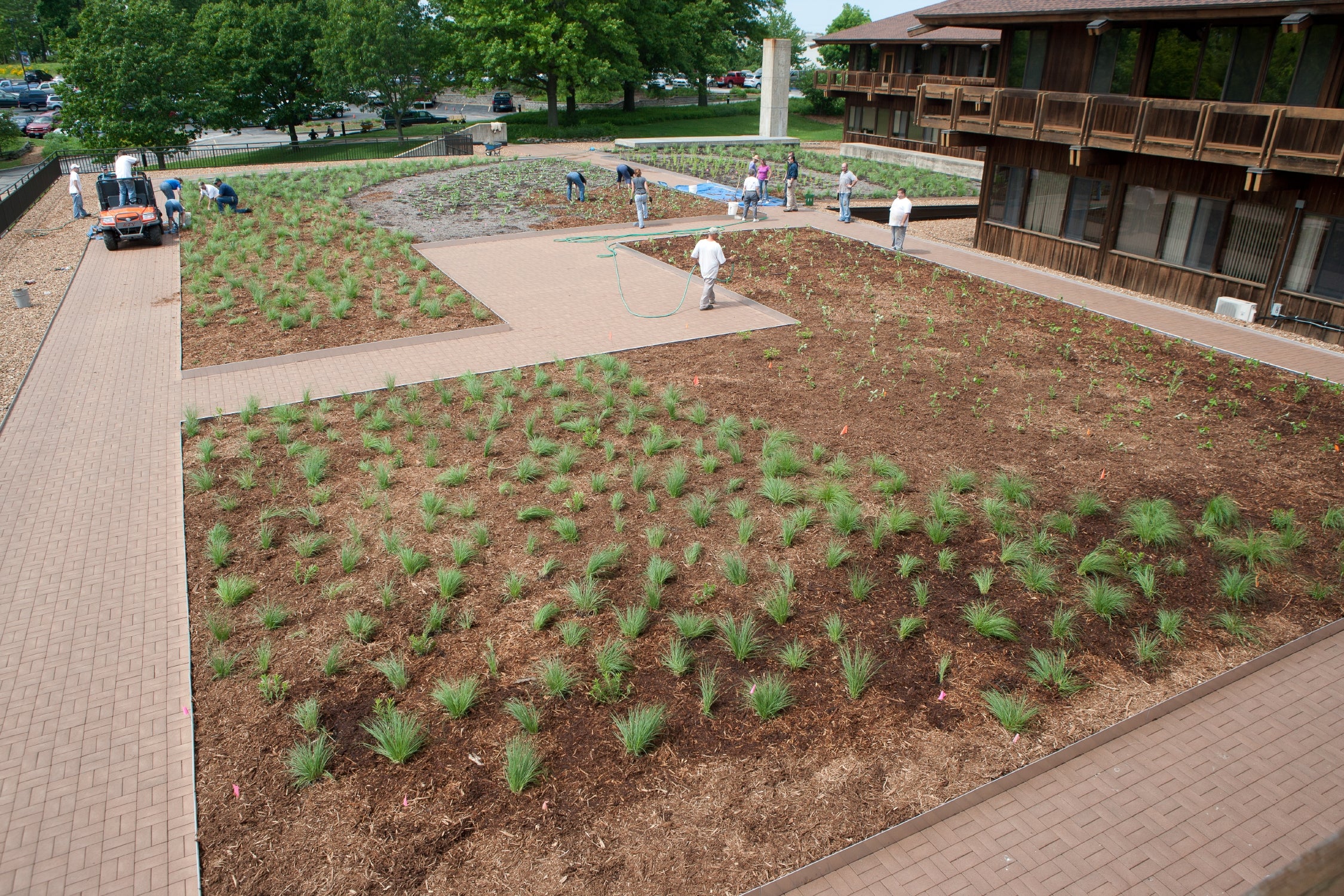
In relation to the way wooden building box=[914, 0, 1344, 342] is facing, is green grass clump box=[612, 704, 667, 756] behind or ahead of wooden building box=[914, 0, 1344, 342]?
ahead

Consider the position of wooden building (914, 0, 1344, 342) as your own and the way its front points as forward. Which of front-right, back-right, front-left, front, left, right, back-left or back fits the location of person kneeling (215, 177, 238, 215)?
front-right

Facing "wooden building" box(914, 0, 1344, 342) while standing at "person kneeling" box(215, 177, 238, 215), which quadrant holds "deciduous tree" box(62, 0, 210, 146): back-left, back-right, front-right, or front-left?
back-left

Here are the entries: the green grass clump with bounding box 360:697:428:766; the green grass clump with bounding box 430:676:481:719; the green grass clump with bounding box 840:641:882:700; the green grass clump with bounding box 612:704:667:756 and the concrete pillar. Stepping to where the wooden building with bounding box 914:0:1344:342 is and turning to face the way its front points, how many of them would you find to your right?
1

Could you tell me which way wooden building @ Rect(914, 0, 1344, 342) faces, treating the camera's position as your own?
facing the viewer and to the left of the viewer
